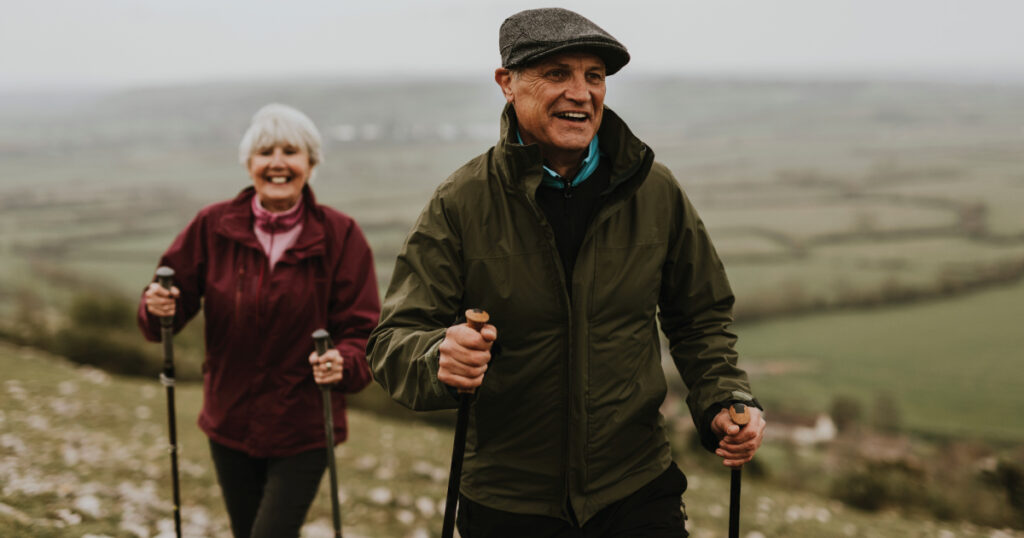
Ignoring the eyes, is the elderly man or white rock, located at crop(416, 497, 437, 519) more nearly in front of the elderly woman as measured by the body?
the elderly man

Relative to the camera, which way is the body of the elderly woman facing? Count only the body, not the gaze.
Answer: toward the camera

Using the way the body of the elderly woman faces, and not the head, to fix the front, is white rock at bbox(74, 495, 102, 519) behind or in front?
behind

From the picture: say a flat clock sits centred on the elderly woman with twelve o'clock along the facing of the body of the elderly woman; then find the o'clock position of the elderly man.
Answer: The elderly man is roughly at 11 o'clock from the elderly woman.

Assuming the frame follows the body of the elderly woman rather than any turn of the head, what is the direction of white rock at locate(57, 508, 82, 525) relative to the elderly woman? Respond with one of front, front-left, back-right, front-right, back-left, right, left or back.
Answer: back-right

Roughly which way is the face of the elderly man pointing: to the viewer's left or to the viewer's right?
to the viewer's right
